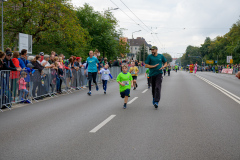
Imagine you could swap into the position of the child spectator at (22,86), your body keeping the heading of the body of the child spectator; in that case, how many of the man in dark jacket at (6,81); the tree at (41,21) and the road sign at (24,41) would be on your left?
2

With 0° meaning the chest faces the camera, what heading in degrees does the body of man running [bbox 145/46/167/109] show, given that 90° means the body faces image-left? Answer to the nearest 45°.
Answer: approximately 0°

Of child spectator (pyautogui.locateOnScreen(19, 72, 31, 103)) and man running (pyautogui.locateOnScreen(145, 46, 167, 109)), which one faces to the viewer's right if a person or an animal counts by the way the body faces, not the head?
the child spectator

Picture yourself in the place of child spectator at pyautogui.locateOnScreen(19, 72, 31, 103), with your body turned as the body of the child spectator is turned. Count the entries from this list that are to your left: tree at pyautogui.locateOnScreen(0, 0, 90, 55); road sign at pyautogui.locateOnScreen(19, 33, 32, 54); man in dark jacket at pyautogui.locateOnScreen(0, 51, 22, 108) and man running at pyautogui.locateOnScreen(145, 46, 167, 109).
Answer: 2

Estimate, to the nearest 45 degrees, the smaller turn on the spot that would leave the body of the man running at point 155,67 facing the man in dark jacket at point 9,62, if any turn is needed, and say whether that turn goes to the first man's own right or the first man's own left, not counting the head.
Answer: approximately 90° to the first man's own right

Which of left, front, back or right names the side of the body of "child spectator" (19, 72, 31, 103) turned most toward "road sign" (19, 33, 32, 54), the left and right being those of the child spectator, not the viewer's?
left

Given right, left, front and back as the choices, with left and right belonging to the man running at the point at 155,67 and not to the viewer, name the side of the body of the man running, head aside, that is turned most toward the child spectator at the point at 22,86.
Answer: right

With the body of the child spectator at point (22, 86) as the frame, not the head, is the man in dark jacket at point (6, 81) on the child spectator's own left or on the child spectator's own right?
on the child spectator's own right

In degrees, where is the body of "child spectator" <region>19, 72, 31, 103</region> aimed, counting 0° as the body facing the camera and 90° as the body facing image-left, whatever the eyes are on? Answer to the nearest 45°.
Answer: approximately 270°
